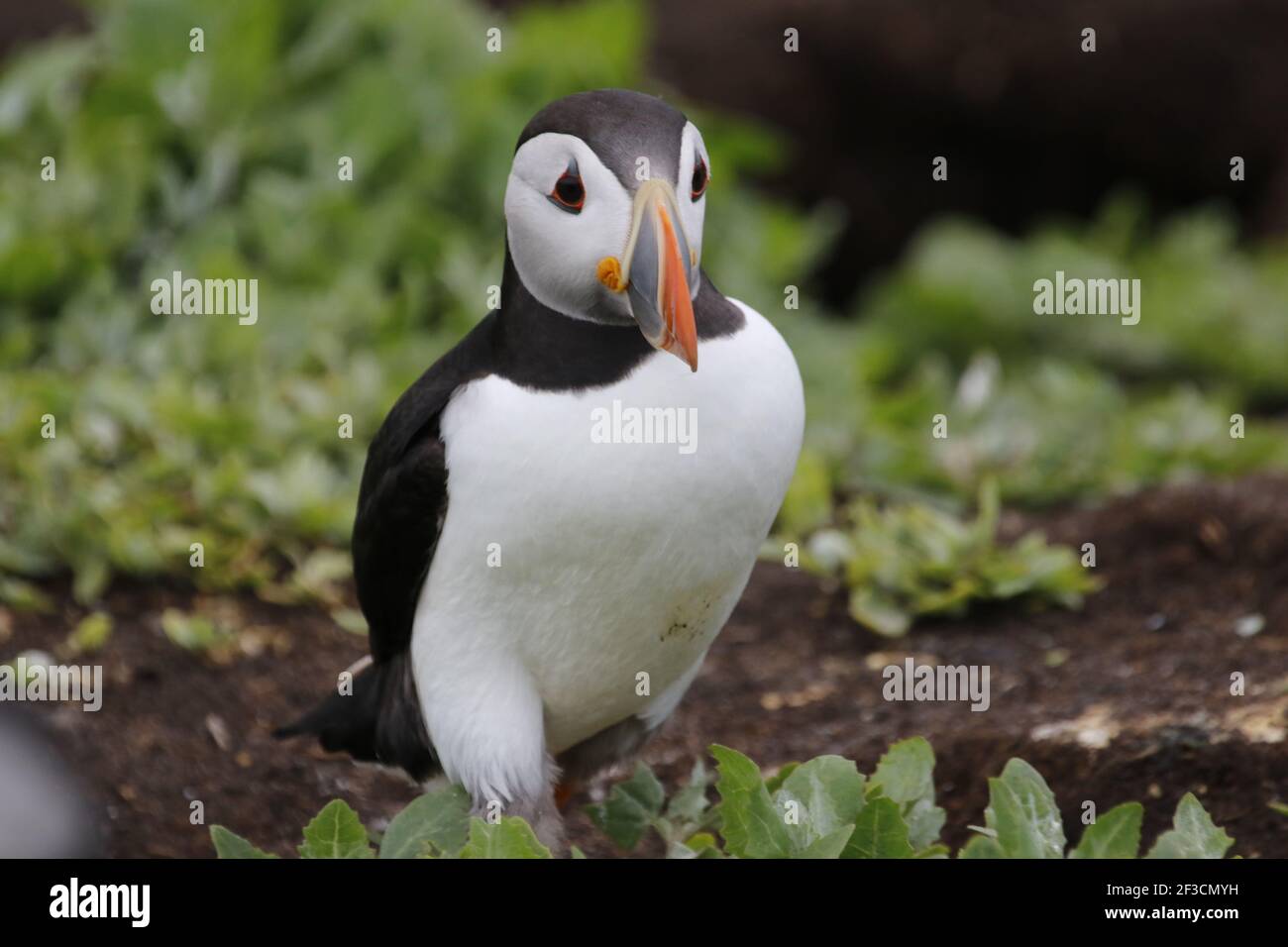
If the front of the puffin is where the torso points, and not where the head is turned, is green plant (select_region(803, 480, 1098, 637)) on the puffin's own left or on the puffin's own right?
on the puffin's own left

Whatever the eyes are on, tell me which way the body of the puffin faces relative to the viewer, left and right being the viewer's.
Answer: facing the viewer and to the right of the viewer
